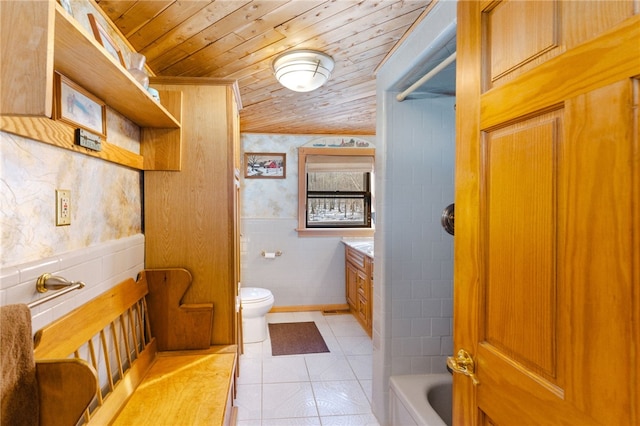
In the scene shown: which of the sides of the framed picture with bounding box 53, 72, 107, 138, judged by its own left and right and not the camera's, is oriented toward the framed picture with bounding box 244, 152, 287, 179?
left

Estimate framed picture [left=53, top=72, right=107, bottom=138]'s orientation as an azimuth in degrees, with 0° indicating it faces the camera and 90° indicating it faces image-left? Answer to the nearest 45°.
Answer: approximately 315°

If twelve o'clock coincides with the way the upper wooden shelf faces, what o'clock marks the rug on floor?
The rug on floor is roughly at 9 o'clock from the upper wooden shelf.

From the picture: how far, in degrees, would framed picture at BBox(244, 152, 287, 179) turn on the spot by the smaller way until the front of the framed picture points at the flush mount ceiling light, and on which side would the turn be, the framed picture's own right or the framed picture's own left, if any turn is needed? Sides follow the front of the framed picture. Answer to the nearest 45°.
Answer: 0° — it already faces it

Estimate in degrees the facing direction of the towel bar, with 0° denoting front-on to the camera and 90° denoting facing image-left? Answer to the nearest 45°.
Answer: approximately 315°

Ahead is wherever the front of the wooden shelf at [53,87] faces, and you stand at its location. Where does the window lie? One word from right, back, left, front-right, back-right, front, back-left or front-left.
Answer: left

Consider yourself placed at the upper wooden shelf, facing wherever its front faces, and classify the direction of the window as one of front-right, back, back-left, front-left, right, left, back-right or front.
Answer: left
